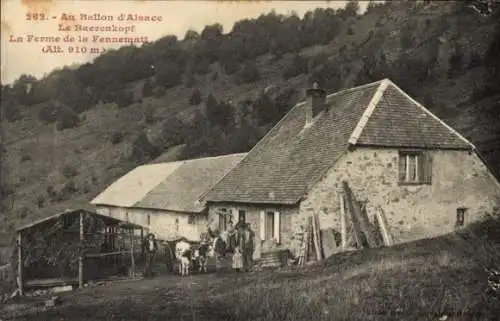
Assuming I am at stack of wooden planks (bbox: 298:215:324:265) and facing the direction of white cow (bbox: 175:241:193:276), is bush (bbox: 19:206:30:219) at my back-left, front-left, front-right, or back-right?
front-right

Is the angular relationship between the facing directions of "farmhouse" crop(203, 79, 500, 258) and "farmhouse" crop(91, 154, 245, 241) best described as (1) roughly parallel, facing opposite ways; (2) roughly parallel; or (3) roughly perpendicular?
roughly parallel

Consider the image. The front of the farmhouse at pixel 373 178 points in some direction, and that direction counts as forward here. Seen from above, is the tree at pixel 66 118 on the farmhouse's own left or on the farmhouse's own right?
on the farmhouse's own right

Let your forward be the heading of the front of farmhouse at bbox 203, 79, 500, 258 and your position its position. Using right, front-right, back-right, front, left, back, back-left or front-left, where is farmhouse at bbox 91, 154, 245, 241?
right

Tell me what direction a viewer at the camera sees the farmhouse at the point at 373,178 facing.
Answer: facing the viewer and to the left of the viewer

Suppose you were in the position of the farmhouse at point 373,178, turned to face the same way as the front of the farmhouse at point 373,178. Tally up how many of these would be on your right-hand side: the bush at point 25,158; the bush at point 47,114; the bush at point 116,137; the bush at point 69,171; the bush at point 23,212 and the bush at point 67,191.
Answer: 6

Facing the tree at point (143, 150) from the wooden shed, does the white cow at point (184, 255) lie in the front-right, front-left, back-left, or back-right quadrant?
front-right

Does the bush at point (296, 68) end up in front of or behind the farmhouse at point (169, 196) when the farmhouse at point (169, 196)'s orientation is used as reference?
behind

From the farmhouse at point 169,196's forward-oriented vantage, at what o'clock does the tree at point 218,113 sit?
The tree is roughly at 5 o'clock from the farmhouse.

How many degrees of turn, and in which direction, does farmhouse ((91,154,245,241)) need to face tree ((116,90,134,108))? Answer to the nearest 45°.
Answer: approximately 135° to its right

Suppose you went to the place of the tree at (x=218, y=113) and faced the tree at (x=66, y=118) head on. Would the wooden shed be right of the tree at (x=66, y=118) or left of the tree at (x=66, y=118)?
left

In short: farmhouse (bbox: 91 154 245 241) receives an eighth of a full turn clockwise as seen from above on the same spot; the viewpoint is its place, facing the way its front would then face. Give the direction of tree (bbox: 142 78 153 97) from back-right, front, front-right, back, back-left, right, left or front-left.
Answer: right

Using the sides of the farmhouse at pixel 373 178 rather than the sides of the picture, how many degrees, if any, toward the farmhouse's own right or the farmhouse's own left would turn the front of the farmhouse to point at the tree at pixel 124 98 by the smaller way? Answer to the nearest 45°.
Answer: approximately 90° to the farmhouse's own right

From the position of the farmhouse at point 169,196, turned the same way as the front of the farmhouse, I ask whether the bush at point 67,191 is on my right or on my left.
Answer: on my right
